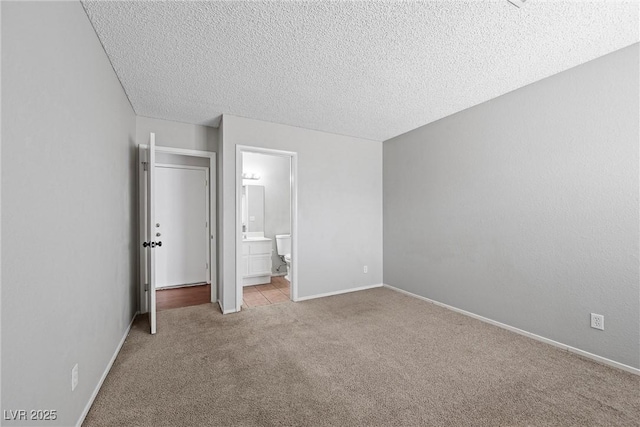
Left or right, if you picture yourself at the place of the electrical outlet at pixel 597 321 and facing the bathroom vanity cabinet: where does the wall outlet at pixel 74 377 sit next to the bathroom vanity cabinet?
left

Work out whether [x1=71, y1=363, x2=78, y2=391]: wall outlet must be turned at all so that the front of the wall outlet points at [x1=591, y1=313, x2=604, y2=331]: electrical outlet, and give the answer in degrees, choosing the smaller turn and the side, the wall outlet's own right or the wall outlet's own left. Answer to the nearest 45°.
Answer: approximately 45° to the wall outlet's own right

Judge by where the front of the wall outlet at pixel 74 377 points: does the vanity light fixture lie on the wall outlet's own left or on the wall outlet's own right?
on the wall outlet's own left

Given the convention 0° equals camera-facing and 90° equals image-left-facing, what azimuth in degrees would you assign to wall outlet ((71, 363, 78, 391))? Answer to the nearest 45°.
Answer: approximately 270°

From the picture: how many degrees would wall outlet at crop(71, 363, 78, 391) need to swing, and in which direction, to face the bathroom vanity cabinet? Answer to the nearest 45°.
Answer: approximately 45° to its left

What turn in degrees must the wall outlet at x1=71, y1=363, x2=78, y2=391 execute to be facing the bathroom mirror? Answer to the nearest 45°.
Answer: approximately 45° to its left
